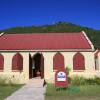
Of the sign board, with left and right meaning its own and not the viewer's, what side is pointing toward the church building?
back

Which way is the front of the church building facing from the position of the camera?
facing the viewer

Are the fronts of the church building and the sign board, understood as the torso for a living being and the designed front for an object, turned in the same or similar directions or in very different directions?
same or similar directions

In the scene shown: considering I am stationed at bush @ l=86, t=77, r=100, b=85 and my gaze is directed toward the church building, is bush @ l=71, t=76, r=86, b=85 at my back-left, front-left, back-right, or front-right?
front-left

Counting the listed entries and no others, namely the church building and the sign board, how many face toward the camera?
2

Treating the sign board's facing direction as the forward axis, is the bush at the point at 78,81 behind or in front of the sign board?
behind

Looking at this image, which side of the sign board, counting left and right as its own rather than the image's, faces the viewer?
front

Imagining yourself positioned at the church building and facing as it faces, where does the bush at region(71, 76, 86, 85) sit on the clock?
The bush is roughly at 10 o'clock from the church building.

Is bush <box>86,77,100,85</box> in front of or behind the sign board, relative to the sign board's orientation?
behind

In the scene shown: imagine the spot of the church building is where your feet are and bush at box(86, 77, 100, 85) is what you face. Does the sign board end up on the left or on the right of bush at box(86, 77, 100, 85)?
right
